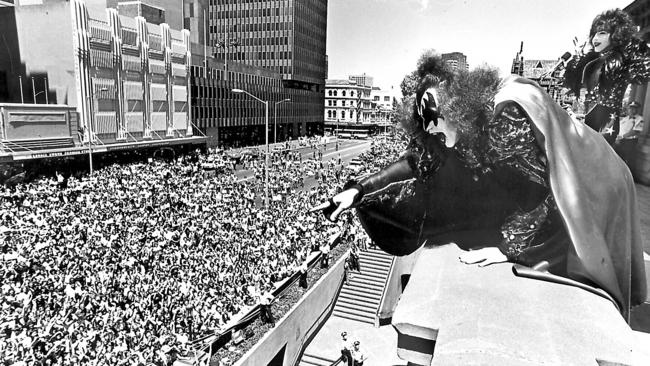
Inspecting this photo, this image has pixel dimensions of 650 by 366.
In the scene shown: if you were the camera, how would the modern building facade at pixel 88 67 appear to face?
facing the viewer and to the right of the viewer

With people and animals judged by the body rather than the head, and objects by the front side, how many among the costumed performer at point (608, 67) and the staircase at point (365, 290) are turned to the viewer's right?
0

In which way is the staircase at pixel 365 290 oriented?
toward the camera

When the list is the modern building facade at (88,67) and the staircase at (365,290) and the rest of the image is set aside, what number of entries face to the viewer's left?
0

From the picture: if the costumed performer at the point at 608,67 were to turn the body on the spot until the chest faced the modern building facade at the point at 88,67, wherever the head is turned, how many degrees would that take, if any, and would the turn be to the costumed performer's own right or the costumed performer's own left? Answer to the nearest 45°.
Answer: approximately 45° to the costumed performer's own right

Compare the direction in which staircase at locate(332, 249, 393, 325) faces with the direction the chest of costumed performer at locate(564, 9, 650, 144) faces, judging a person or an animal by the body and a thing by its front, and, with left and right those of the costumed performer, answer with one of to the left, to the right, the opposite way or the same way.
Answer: to the left

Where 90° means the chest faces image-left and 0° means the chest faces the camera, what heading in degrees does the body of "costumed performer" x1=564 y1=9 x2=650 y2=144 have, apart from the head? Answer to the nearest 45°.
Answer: approximately 45°

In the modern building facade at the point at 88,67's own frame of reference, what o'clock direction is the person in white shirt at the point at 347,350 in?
The person in white shirt is roughly at 1 o'clock from the modern building facade.

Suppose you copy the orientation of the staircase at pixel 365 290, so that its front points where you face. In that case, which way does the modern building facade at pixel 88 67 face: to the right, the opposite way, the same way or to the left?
to the left

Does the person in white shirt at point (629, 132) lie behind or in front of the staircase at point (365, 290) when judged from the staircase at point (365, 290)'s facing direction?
in front

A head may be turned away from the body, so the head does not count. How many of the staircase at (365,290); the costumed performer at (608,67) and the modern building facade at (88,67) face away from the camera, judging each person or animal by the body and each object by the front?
0

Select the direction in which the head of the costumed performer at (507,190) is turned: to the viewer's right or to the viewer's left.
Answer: to the viewer's left

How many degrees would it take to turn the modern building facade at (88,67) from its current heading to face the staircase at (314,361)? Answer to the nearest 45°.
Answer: approximately 45° to its right
